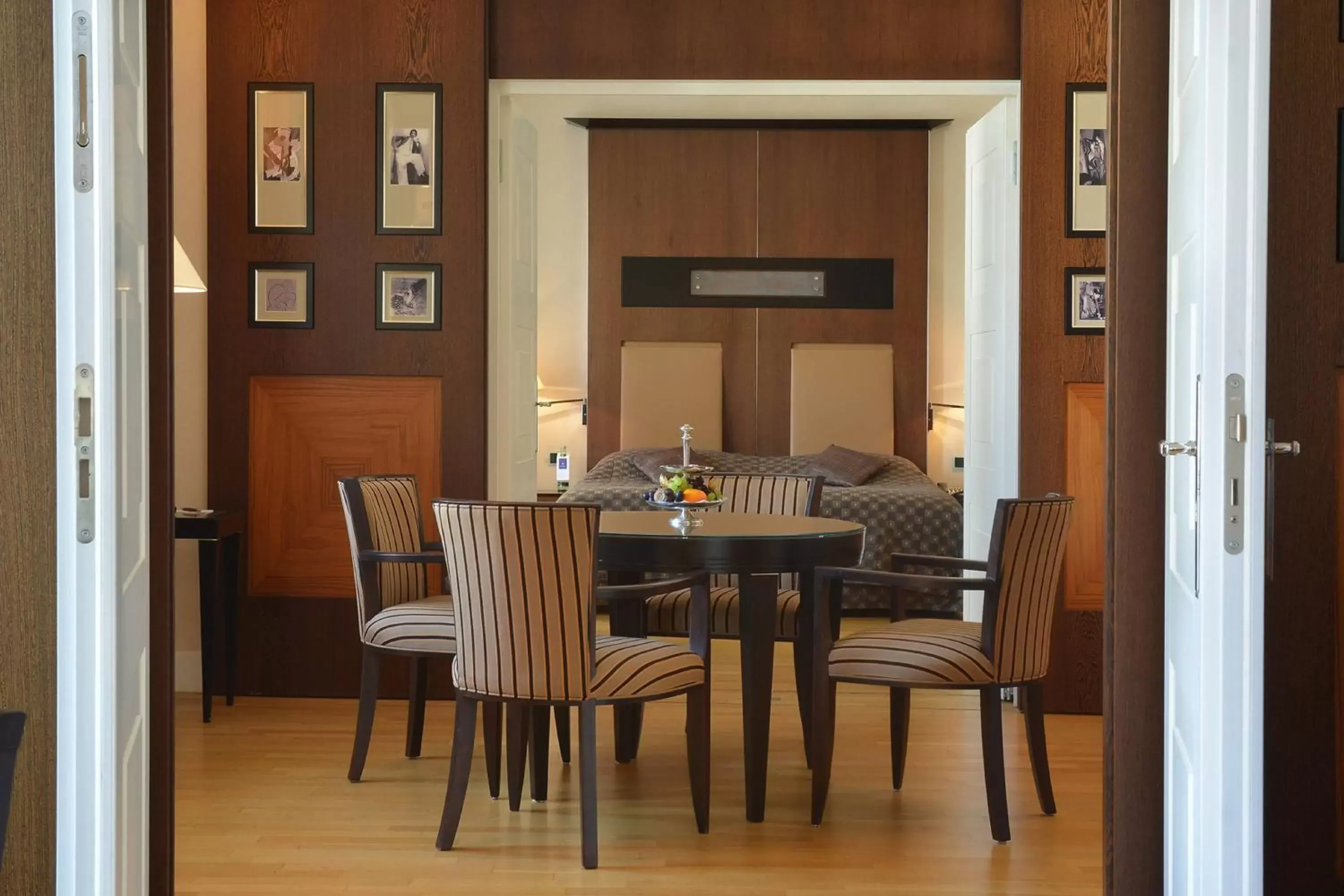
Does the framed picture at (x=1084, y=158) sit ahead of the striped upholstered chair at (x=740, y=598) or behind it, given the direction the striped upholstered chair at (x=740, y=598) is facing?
behind

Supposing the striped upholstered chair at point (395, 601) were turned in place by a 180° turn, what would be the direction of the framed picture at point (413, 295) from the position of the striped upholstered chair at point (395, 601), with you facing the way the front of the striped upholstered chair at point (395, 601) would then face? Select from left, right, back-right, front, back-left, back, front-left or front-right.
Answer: front-right

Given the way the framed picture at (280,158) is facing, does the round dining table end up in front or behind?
in front

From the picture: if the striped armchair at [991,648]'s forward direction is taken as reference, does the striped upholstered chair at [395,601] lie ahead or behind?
ahead

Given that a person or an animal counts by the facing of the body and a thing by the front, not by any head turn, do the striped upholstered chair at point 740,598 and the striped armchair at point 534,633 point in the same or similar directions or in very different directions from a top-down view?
very different directions
